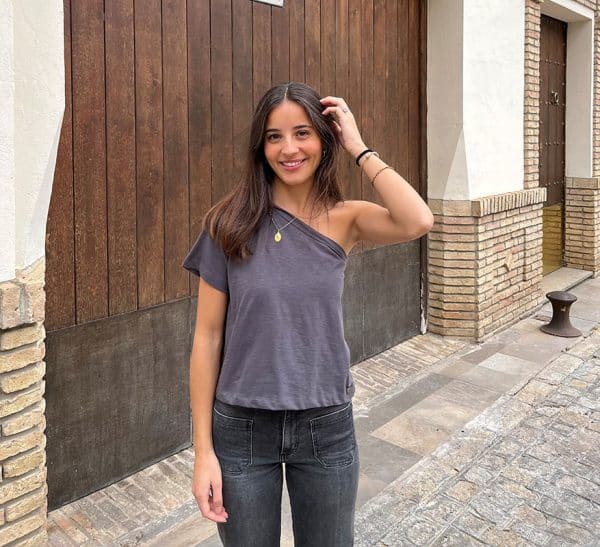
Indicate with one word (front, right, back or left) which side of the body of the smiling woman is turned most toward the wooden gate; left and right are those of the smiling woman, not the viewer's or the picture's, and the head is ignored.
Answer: back

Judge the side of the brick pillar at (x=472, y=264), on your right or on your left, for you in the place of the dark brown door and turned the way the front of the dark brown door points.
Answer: on your right

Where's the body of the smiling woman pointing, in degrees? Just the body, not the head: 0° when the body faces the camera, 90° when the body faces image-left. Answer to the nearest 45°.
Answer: approximately 0°

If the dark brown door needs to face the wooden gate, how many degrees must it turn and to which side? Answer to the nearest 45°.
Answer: approximately 45° to its right

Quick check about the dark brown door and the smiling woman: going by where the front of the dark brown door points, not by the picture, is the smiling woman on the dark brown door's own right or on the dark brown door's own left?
on the dark brown door's own right

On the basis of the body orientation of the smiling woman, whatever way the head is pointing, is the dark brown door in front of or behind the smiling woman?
behind

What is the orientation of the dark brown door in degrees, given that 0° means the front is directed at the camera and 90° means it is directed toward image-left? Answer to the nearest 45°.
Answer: approximately 315°
